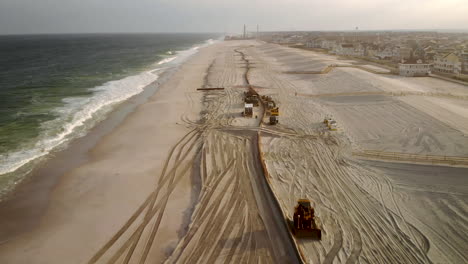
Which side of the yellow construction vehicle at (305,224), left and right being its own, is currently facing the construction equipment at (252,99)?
back

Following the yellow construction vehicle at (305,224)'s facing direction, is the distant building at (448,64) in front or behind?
behind

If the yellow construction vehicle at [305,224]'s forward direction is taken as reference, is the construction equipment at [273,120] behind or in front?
behind

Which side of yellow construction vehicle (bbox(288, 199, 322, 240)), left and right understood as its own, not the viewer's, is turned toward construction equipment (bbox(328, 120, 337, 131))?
back

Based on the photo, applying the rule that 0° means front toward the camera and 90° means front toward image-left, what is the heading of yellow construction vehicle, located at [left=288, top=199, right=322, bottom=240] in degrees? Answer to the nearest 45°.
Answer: approximately 0°
